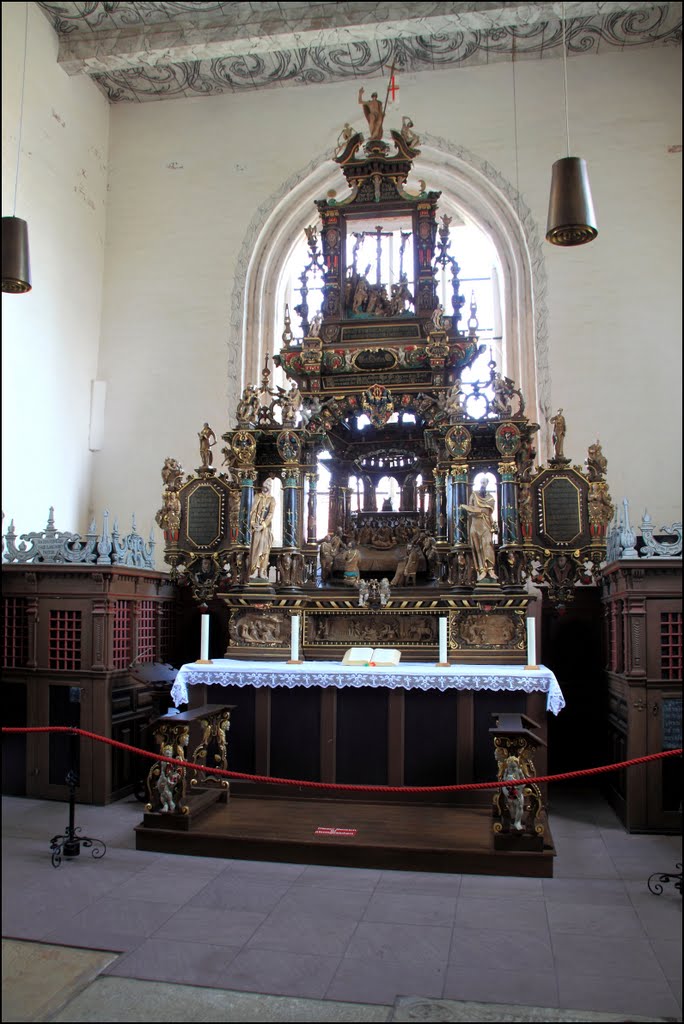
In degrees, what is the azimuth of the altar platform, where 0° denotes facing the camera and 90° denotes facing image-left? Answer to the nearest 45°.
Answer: approximately 0°

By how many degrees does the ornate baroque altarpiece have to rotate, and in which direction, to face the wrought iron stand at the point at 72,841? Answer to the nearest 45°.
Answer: approximately 45° to its right

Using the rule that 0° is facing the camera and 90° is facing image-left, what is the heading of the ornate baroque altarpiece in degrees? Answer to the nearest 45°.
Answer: approximately 0°

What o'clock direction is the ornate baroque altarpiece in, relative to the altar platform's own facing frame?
The ornate baroque altarpiece is roughly at 6 o'clock from the altar platform.
